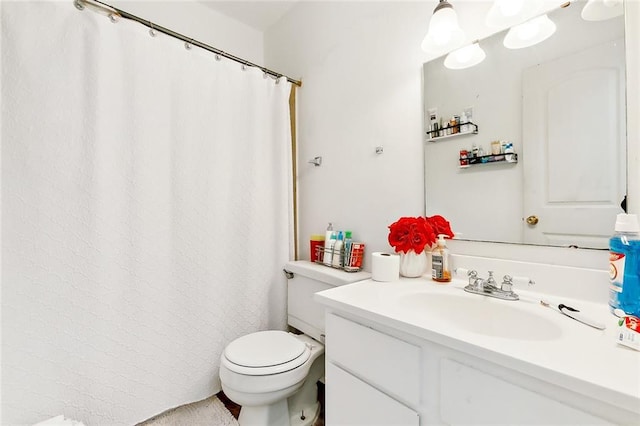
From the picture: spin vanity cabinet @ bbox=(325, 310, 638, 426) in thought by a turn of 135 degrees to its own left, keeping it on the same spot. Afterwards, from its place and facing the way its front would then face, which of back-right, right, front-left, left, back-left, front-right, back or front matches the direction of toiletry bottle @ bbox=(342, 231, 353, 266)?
back-left

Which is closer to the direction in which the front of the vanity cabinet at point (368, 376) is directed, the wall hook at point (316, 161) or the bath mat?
the bath mat

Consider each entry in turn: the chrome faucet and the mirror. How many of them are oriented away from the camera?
0

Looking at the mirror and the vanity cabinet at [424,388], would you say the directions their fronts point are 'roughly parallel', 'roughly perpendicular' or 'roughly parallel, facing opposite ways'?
roughly parallel

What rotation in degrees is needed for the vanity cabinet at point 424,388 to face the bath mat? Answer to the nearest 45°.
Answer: approximately 45° to its right

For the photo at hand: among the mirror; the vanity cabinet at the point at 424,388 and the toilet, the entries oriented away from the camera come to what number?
0

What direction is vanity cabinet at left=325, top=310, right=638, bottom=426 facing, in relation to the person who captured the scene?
facing the viewer and to the left of the viewer

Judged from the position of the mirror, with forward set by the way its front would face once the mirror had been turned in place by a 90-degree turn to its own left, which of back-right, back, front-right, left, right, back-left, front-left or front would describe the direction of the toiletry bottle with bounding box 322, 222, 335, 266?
back-right

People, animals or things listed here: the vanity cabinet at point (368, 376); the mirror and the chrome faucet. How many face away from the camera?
0

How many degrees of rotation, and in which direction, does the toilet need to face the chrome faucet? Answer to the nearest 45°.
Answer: approximately 90° to its left

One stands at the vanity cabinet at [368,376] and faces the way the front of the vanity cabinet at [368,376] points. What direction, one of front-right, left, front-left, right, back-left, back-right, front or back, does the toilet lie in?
right

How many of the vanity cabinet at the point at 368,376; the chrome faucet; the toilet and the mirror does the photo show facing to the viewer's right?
0

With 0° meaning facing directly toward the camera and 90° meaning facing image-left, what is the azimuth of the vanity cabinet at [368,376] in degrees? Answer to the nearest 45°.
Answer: approximately 45°

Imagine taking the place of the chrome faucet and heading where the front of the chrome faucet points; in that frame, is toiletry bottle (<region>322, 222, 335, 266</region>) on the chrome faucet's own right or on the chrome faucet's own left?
on the chrome faucet's own right
